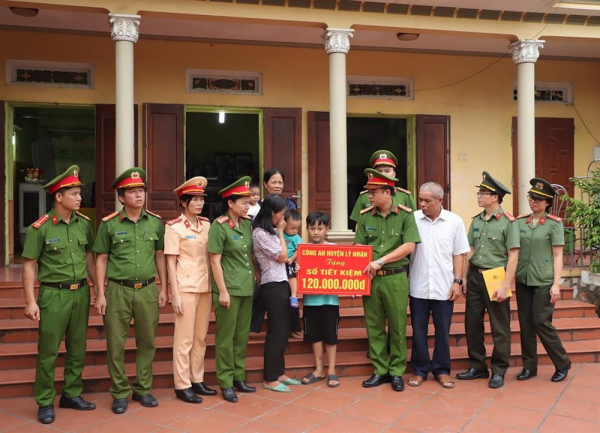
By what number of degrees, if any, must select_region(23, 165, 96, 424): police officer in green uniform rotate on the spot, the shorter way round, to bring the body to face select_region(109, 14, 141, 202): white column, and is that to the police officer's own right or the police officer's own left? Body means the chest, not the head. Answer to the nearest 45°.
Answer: approximately 135° to the police officer's own left

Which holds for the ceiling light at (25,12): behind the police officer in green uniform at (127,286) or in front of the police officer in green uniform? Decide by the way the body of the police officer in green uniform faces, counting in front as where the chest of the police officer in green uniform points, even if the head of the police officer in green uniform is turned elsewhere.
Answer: behind

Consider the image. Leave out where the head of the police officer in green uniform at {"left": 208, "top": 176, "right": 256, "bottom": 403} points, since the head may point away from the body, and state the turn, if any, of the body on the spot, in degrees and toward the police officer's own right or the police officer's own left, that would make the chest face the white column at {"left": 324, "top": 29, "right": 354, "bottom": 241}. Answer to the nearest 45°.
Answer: approximately 90° to the police officer's own left

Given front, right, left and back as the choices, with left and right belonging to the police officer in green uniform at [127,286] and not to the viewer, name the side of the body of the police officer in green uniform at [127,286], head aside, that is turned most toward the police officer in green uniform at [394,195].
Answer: left

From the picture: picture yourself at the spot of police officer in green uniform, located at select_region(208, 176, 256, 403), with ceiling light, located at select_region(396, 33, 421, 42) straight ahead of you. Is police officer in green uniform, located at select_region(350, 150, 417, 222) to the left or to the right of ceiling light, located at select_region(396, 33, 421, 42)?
right

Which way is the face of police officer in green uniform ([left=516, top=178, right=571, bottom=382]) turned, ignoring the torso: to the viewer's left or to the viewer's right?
to the viewer's left

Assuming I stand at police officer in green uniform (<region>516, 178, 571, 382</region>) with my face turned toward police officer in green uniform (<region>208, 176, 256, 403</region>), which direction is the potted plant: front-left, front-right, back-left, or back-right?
back-right

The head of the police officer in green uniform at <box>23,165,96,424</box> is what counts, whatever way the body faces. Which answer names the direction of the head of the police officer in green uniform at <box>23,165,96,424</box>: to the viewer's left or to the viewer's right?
to the viewer's right

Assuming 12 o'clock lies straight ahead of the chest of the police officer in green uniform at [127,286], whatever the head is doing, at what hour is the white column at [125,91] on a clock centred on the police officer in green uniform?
The white column is roughly at 6 o'clock from the police officer in green uniform.

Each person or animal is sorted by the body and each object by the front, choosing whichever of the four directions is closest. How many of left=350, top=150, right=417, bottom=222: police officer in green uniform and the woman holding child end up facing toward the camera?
1

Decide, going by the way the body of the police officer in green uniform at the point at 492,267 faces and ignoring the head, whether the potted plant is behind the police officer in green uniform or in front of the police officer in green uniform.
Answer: behind

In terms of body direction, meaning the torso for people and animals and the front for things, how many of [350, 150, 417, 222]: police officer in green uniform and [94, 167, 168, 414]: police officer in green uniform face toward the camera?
2
